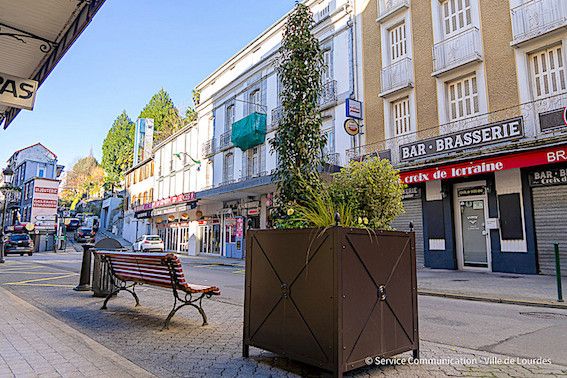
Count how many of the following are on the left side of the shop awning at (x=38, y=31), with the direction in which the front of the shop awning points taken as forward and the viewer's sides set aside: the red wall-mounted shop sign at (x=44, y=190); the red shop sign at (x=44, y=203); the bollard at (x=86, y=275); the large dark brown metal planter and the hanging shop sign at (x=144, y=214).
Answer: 4

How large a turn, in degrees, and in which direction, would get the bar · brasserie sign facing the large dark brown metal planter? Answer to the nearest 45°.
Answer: approximately 45° to its left

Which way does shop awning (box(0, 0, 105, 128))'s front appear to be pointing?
to the viewer's right

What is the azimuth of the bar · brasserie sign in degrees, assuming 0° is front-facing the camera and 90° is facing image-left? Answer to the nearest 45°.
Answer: approximately 45°

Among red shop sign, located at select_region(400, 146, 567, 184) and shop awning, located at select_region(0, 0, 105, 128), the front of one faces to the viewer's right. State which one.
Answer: the shop awning

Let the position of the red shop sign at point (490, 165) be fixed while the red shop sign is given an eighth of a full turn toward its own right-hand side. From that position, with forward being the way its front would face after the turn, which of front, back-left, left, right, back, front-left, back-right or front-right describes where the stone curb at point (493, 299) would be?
left

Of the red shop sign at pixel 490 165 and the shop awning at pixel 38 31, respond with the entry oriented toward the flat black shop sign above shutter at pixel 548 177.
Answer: the shop awning

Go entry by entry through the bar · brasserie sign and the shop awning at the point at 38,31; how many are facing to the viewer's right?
1

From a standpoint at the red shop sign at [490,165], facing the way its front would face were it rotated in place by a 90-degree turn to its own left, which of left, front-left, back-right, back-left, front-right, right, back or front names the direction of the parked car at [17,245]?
back-right

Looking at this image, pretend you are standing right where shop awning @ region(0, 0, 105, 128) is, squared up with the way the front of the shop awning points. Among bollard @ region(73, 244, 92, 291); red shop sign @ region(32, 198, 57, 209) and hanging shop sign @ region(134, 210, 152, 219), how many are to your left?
3

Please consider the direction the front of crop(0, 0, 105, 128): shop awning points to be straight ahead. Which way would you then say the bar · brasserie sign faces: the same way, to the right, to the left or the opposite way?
the opposite way

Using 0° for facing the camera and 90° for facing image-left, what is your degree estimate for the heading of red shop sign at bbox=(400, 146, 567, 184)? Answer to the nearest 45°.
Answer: approximately 45°

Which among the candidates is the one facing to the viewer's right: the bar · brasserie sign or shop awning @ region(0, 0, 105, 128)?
the shop awning
